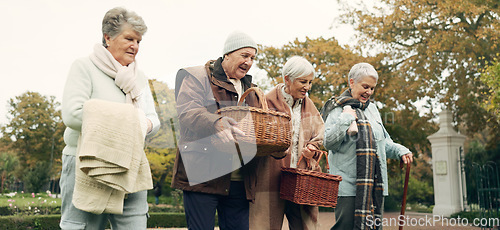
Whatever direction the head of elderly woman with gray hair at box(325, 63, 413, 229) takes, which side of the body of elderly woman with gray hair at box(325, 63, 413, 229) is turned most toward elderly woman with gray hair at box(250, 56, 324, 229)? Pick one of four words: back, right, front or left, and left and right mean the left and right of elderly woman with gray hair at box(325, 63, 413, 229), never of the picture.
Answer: right

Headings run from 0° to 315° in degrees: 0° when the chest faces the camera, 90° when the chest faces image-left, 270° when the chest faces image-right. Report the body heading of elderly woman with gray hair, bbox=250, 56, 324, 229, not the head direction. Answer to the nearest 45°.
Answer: approximately 315°

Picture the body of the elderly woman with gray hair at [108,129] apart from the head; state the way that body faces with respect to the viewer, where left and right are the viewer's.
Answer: facing the viewer and to the right of the viewer

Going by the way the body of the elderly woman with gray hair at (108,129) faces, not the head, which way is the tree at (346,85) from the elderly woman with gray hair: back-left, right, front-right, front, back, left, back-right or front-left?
left

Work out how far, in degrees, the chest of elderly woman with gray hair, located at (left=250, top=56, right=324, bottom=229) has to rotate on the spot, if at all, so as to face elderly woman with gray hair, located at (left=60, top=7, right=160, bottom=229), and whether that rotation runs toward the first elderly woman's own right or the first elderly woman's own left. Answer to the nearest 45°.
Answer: approximately 90° to the first elderly woman's own right

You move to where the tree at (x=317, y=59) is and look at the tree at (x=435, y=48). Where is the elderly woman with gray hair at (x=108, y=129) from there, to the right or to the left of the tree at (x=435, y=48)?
right

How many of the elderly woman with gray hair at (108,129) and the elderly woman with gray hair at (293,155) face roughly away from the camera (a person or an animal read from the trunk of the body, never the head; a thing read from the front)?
0

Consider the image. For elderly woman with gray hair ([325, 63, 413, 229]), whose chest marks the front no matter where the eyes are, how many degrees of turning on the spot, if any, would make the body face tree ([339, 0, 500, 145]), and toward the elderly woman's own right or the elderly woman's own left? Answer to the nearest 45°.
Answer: approximately 135° to the elderly woman's own left

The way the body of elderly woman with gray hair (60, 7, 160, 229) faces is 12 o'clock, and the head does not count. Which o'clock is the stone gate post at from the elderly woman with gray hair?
The stone gate post is roughly at 9 o'clock from the elderly woman with gray hair.
